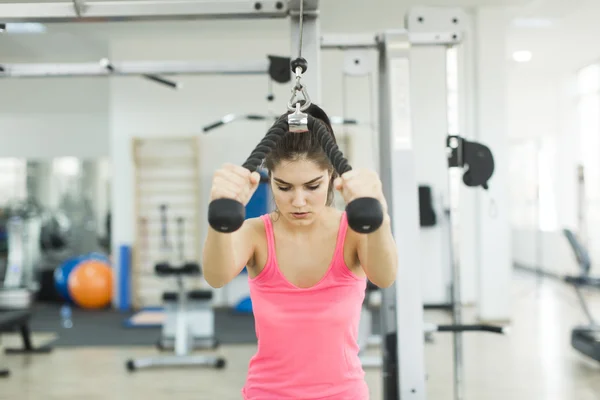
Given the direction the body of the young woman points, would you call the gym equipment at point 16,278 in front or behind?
behind

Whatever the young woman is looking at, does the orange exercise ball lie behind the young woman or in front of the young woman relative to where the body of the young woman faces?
behind

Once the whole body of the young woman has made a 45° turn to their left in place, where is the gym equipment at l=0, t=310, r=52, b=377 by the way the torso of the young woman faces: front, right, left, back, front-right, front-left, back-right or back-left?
back

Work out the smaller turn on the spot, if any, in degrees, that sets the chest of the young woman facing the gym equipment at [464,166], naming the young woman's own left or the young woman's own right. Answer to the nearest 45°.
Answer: approximately 135° to the young woman's own left

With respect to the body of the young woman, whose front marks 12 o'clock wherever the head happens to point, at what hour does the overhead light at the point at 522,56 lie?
The overhead light is roughly at 7 o'clock from the young woman.

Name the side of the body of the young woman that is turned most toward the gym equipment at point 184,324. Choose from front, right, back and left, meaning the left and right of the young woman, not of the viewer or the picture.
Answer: back

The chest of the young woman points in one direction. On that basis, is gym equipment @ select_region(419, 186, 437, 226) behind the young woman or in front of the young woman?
behind

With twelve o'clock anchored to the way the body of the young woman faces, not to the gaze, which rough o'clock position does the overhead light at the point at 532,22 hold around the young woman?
The overhead light is roughly at 7 o'clock from the young woman.

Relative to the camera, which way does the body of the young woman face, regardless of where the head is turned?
toward the camera
